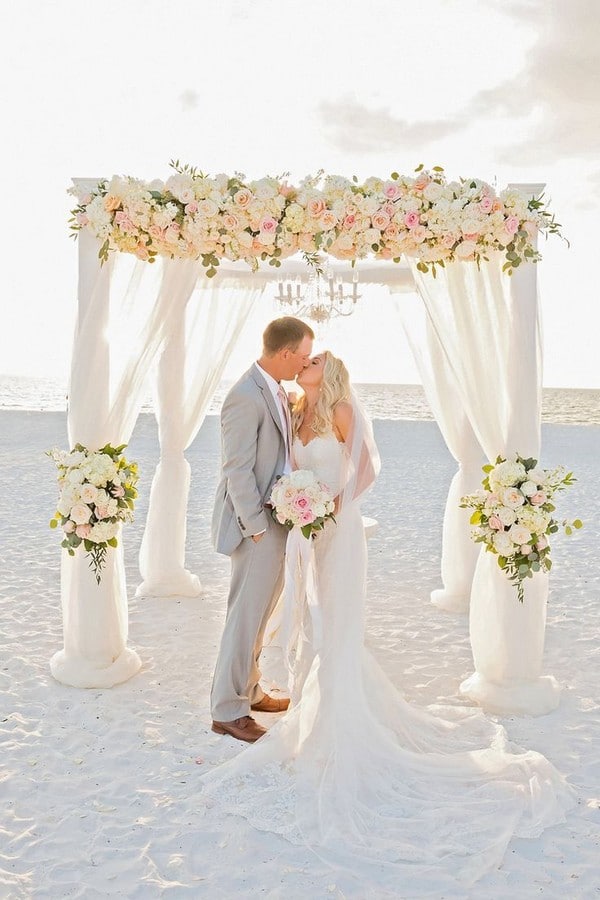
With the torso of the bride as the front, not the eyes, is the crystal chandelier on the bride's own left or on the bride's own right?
on the bride's own right

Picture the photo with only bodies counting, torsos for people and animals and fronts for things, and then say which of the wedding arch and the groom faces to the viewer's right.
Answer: the groom

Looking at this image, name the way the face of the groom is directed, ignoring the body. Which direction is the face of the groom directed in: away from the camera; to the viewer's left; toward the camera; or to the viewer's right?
to the viewer's right

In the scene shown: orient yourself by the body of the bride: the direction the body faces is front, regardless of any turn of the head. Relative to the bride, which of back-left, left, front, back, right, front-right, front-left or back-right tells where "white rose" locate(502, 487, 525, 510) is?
back

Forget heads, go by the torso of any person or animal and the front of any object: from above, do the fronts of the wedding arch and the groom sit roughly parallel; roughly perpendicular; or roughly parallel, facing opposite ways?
roughly perpendicular

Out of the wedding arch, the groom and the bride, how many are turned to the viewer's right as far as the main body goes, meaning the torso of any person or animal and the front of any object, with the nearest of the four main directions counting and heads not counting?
1

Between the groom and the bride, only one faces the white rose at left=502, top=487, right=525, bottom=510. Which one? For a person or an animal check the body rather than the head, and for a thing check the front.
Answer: the groom

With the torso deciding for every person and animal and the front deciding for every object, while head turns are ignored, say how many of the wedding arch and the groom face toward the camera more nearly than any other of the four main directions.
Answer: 1

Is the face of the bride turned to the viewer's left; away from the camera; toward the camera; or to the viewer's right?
to the viewer's left

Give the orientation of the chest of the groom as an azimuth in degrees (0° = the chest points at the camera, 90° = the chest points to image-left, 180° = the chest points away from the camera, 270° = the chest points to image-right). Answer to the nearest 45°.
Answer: approximately 270°
